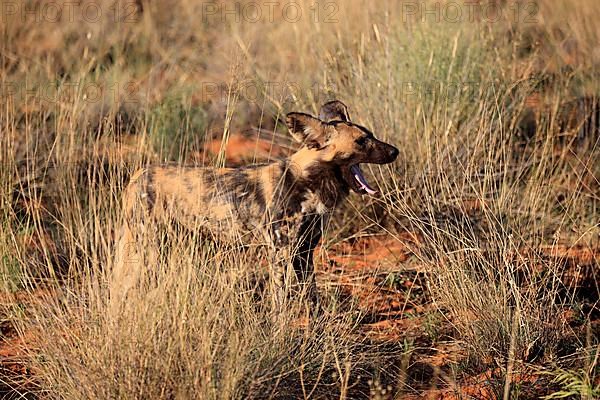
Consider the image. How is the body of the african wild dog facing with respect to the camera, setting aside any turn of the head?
to the viewer's right
